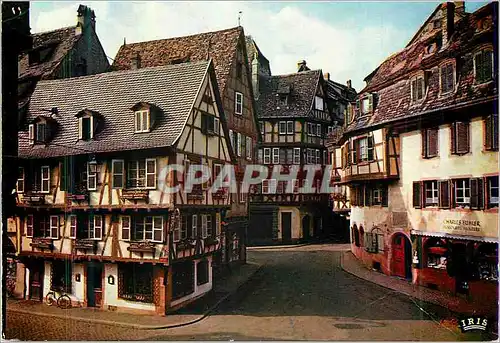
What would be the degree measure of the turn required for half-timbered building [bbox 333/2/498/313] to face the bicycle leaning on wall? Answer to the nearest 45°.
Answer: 0° — it already faces it

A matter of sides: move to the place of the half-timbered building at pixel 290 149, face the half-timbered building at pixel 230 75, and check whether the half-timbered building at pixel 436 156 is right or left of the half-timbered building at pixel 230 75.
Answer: left

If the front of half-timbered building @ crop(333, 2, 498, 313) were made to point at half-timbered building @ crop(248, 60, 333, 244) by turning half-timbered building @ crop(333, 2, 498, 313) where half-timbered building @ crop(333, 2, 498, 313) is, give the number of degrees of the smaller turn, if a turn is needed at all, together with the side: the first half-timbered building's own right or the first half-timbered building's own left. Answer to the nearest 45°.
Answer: approximately 90° to the first half-timbered building's own right

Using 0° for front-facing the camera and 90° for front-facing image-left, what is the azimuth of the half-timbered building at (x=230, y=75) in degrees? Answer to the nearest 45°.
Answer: approximately 315°

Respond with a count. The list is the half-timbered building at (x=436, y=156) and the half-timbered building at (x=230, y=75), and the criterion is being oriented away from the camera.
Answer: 0

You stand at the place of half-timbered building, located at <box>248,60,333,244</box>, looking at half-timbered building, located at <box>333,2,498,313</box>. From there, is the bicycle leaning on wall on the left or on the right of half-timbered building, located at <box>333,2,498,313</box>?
right
